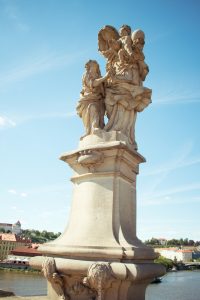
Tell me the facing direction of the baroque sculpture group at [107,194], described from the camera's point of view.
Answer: facing the viewer and to the left of the viewer
